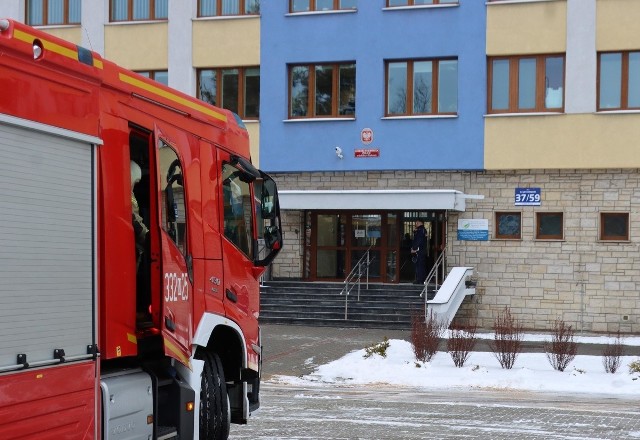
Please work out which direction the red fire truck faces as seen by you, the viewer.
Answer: facing away from the viewer and to the right of the viewer

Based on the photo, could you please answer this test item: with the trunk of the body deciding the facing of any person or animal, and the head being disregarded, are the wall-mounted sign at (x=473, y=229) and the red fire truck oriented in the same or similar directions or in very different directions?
very different directions

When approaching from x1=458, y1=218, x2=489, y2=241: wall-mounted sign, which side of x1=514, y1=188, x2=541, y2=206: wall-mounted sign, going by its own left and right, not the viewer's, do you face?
right

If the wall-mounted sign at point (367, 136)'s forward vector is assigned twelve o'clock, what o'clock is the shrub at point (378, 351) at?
The shrub is roughly at 12 o'clock from the wall-mounted sign.

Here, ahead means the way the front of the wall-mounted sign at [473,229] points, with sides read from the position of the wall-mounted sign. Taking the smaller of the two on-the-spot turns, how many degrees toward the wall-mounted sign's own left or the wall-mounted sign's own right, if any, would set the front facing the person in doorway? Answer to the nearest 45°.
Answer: approximately 90° to the wall-mounted sign's own right

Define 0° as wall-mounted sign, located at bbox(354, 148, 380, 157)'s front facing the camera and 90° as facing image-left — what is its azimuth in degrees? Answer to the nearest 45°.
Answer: approximately 0°

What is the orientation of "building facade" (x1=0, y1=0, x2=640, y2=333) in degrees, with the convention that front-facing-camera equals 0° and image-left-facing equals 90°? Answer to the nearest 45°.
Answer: approximately 0°

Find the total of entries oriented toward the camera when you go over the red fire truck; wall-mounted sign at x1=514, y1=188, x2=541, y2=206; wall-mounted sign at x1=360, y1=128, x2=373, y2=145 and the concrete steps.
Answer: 3

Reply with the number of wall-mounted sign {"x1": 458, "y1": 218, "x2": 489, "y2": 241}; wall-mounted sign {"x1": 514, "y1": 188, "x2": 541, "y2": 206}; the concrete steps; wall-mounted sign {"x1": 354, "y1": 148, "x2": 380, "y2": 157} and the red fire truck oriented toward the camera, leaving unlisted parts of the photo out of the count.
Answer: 4
